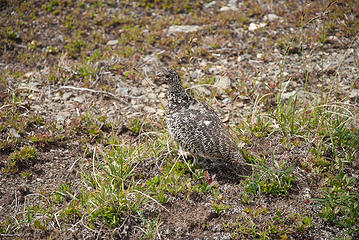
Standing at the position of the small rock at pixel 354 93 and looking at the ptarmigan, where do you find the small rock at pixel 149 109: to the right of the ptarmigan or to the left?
right

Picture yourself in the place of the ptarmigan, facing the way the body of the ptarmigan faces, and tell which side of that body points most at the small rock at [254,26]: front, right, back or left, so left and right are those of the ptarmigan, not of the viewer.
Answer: right

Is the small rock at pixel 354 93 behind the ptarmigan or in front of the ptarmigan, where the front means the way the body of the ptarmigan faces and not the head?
behind

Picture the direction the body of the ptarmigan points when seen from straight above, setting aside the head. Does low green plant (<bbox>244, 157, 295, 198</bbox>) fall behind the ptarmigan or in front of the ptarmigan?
behind

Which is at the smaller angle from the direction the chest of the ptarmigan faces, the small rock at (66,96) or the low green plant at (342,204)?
the small rock

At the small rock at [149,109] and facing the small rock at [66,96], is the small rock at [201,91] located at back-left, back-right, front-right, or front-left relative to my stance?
back-right

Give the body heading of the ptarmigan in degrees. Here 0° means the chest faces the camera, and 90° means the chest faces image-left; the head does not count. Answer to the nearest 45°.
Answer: approximately 90°

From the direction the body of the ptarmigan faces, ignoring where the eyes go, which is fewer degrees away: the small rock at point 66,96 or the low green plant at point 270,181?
the small rock
